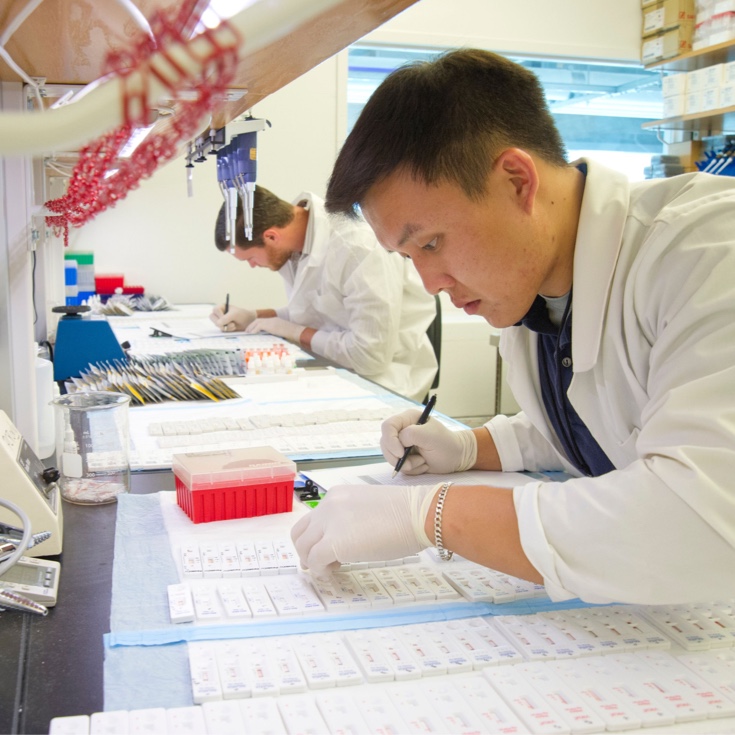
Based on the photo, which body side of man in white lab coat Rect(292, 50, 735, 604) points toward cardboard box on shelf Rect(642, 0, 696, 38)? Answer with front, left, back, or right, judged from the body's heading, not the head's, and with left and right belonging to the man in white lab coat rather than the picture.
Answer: right

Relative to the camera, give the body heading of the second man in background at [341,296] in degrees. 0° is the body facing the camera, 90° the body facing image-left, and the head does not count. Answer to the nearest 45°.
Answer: approximately 90°

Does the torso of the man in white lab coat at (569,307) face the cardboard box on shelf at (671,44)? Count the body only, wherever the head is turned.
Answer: no

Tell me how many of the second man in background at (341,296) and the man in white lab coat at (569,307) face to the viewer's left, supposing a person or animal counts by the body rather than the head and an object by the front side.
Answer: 2

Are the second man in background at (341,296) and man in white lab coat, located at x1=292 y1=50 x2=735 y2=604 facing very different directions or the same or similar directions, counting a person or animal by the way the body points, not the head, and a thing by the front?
same or similar directions

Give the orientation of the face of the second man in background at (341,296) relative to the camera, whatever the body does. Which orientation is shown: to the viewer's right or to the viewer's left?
to the viewer's left

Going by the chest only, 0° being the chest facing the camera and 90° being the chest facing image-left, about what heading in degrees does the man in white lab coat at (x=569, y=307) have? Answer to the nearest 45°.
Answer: approximately 90°

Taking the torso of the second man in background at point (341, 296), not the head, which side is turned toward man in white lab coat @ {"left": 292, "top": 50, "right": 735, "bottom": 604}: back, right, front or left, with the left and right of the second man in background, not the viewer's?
left

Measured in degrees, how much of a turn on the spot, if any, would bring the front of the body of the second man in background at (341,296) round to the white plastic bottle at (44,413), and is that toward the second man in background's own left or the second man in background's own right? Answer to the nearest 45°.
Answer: approximately 90° to the second man in background's own left

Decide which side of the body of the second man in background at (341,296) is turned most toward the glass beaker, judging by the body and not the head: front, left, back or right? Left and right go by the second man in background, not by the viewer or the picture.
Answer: left

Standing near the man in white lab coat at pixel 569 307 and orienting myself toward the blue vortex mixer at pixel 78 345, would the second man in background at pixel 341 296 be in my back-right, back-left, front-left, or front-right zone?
front-right
